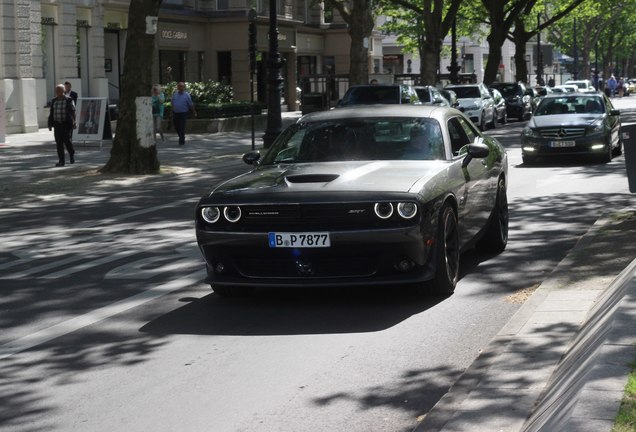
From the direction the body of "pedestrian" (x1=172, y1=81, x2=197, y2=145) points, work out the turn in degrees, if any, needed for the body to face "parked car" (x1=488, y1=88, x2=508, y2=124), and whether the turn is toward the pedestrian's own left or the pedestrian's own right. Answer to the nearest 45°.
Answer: approximately 135° to the pedestrian's own left

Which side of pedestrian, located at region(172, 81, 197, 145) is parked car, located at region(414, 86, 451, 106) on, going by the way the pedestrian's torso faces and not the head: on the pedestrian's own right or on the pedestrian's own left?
on the pedestrian's own left

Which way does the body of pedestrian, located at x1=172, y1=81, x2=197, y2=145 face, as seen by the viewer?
toward the camera

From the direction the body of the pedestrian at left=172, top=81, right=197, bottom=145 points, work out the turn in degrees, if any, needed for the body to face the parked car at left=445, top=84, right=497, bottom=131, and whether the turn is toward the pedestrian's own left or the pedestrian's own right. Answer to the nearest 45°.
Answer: approximately 135° to the pedestrian's own left

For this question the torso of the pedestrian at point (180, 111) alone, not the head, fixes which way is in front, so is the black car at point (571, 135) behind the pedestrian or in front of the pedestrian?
in front

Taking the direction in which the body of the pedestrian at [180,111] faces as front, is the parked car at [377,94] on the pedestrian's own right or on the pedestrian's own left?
on the pedestrian's own left

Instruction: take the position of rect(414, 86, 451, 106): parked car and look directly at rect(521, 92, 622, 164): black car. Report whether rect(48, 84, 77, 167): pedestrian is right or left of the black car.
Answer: right

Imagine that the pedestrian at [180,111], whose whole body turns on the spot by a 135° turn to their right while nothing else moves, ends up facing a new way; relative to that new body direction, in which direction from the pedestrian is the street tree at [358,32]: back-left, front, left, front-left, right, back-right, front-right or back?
right

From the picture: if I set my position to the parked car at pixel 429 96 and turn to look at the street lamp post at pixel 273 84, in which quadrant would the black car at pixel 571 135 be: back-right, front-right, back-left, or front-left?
front-left

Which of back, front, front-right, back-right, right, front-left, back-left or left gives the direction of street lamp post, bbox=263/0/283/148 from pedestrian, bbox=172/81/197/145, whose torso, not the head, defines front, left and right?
front-left

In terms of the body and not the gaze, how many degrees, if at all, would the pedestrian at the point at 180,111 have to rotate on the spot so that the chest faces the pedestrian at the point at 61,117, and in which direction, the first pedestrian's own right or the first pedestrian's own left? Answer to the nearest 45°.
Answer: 0° — they already face them

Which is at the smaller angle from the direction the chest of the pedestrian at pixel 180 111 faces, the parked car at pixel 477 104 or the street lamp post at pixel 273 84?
the street lamp post

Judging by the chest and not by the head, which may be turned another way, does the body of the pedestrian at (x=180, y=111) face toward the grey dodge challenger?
yes
